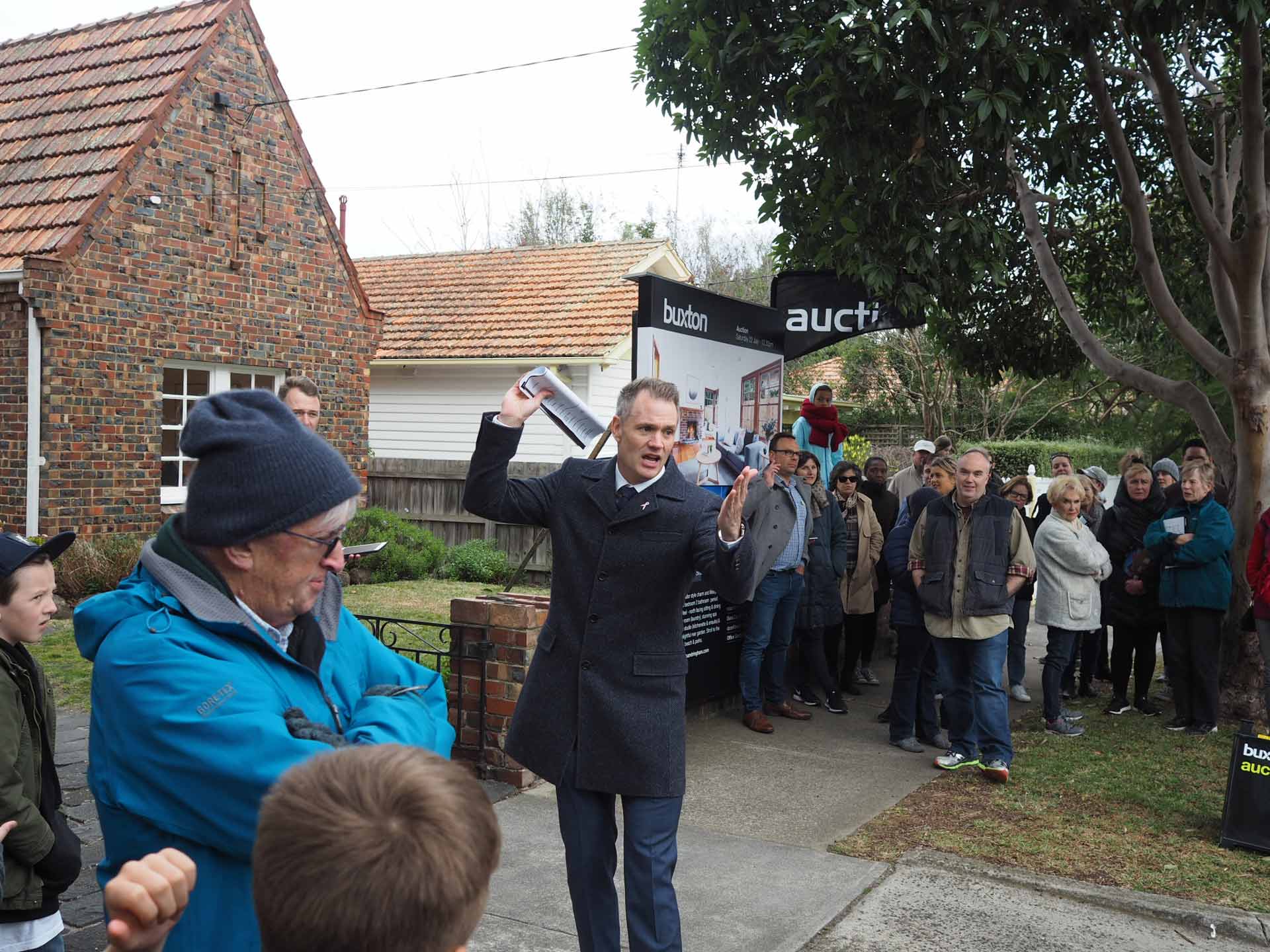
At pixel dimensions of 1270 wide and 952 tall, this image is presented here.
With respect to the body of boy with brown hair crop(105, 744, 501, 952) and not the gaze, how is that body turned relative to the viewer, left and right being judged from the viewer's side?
facing away from the viewer

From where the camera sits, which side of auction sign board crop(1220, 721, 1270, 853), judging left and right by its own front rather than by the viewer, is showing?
front

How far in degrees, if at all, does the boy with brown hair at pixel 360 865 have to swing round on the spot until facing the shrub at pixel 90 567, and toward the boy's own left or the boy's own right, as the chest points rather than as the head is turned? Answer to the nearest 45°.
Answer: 0° — they already face it

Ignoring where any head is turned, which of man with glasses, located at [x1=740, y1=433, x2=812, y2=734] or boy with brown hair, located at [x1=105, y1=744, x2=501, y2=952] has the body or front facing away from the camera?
the boy with brown hair

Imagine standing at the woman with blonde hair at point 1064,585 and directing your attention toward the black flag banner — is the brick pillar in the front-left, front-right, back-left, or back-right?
front-left

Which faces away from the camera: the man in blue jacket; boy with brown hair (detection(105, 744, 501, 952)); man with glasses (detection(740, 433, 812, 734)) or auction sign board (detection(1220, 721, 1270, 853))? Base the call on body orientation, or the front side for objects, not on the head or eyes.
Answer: the boy with brown hair

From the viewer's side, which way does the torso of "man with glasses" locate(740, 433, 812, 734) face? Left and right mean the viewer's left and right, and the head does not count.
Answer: facing the viewer and to the right of the viewer

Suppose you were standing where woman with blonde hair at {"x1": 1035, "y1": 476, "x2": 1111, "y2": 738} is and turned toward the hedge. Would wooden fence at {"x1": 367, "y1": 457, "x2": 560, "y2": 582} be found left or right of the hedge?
left

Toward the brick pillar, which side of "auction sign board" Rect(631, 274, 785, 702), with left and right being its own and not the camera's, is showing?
right

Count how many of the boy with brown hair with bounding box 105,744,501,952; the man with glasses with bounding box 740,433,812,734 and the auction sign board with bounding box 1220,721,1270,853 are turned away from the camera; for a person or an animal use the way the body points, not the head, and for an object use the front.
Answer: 1

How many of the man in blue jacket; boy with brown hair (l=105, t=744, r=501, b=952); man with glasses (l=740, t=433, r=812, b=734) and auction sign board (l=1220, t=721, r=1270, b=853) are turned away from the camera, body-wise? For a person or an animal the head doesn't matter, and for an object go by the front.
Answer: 1

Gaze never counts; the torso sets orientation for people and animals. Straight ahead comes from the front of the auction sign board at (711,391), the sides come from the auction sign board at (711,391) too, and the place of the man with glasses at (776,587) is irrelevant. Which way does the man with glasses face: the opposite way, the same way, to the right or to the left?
the same way
